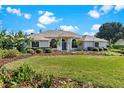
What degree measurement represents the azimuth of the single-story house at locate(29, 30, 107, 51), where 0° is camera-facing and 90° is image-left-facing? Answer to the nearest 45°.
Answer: approximately 0°

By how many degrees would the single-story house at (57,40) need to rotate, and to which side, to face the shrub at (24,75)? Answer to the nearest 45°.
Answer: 0° — it already faces it
